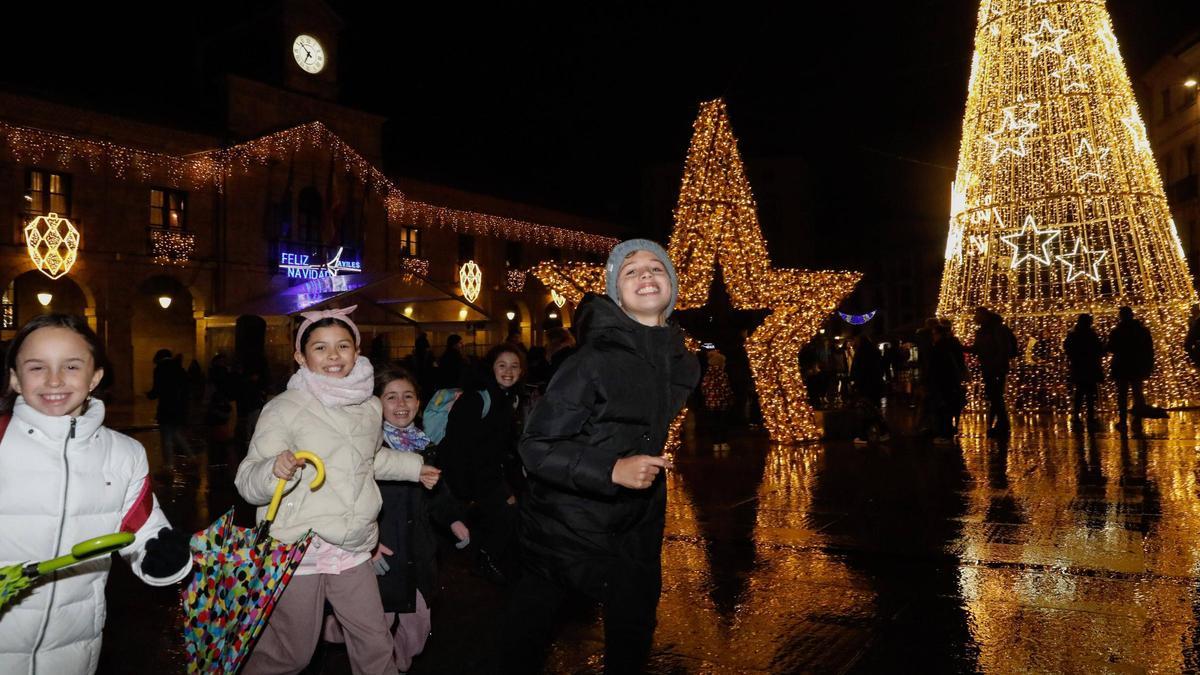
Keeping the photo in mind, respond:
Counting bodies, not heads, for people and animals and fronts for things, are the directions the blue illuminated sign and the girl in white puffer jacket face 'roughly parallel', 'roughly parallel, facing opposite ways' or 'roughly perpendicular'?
roughly parallel

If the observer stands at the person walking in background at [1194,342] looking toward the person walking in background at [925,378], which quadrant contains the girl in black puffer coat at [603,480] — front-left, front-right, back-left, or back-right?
front-left

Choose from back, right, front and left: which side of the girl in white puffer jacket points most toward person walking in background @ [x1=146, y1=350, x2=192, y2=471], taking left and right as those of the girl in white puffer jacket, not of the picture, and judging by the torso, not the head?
back

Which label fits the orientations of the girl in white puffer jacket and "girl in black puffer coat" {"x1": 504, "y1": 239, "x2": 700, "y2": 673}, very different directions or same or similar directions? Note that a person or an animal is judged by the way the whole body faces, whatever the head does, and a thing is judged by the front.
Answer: same or similar directions

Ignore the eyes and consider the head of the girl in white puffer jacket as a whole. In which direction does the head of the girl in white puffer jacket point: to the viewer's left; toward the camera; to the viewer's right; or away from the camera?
toward the camera

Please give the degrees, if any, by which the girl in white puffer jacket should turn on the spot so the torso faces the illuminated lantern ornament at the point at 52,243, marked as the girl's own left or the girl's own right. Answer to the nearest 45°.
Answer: approximately 180°

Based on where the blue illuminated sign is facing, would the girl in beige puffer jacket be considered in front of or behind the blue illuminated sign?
in front

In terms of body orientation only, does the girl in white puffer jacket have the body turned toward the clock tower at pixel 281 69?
no

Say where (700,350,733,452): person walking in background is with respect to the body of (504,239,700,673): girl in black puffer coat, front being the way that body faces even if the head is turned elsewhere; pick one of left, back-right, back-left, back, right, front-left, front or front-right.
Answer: back-left

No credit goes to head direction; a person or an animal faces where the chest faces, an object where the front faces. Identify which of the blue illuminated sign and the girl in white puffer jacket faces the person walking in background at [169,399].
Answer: the blue illuminated sign

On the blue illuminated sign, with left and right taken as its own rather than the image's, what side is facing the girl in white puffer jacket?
front

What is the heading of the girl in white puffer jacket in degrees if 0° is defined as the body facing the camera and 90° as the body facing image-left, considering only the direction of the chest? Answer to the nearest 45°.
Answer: approximately 0°

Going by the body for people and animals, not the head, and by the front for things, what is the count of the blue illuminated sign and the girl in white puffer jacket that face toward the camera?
2

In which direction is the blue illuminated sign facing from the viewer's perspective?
toward the camera

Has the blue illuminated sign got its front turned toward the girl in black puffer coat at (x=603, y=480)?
yes

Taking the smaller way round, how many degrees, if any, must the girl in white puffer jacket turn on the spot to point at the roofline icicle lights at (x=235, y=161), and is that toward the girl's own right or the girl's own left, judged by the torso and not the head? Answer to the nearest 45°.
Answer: approximately 180°

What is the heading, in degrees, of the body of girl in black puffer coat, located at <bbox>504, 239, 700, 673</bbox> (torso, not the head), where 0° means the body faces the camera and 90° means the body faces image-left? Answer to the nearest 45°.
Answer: approximately 315°

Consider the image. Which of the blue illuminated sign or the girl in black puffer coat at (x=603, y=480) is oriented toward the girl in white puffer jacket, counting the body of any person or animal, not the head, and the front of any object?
the blue illuminated sign
